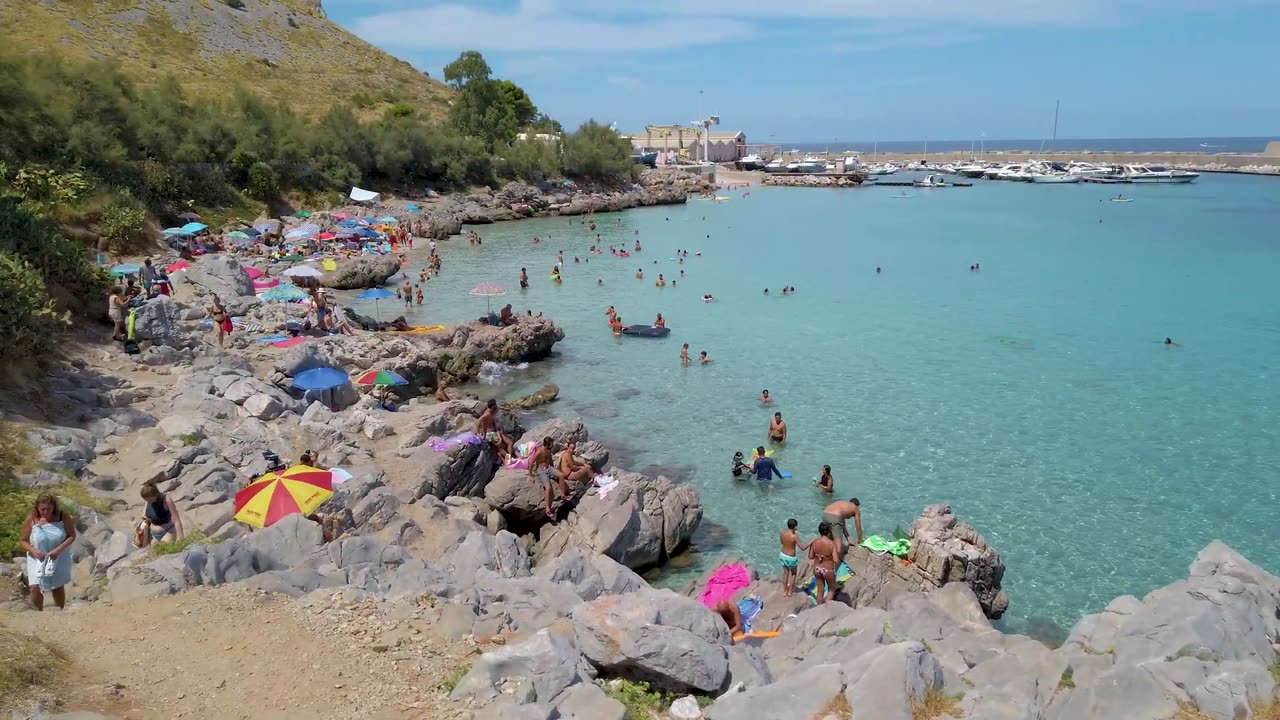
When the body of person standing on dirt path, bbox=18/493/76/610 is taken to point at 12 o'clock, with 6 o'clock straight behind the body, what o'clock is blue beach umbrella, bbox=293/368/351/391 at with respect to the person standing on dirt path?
The blue beach umbrella is roughly at 7 o'clock from the person standing on dirt path.

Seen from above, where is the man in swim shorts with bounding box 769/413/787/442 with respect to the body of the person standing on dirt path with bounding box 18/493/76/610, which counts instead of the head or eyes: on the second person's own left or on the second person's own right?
on the second person's own left

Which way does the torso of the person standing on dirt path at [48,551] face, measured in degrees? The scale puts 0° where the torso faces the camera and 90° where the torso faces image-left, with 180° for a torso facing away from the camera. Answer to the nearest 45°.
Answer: approximately 0°

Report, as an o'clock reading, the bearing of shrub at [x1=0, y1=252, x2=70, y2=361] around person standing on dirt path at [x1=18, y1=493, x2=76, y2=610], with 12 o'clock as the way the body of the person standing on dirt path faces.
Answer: The shrub is roughly at 6 o'clock from the person standing on dirt path.

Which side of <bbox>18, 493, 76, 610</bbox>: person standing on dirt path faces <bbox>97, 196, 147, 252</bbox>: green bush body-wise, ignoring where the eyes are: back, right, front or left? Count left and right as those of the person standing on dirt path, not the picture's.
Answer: back
